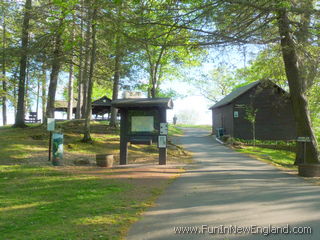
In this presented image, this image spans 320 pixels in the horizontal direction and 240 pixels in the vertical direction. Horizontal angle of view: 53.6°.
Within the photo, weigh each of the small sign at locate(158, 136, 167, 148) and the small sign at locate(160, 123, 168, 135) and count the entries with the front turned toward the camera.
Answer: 2

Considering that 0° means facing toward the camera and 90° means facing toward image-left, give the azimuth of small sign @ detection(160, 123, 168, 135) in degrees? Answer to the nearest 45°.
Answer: approximately 0°

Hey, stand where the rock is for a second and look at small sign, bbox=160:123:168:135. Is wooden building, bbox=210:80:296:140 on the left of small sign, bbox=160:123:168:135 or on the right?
left

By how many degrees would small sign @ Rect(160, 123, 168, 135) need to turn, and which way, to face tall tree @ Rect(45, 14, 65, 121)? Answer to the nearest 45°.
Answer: approximately 135° to its right

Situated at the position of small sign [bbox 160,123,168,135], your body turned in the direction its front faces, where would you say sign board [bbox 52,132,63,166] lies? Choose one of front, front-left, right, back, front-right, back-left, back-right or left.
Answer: right

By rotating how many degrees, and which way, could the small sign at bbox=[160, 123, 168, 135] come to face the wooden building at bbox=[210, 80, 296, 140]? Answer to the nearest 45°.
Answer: approximately 135° to its left

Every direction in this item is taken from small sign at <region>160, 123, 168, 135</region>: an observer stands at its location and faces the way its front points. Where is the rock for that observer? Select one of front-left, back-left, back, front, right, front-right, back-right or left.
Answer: right

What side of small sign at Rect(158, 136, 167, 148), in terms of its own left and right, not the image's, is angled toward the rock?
right

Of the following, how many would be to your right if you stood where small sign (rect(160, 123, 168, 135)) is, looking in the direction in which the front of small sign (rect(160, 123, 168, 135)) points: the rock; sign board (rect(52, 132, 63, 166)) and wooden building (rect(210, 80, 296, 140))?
2

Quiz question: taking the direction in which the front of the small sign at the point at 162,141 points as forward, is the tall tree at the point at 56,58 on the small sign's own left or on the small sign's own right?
on the small sign's own right

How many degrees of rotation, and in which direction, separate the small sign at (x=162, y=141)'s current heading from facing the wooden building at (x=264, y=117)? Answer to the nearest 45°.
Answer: approximately 135° to its left
